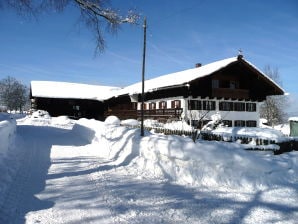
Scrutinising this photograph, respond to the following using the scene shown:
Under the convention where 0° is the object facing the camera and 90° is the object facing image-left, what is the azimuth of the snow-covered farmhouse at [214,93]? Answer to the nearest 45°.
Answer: approximately 315°

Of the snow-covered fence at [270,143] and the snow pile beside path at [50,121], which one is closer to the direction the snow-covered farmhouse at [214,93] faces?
the snow-covered fence

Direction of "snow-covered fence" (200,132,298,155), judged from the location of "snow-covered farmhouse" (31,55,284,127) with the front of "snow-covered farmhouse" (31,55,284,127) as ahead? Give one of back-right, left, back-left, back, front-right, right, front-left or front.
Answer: front-right

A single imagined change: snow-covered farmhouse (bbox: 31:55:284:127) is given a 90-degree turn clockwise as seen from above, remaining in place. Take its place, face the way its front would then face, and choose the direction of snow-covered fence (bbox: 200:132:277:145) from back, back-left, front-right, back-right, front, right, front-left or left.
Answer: front-left

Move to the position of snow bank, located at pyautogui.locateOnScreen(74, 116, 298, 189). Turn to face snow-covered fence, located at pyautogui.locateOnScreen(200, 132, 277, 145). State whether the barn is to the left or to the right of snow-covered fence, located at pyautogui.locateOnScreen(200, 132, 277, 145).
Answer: left

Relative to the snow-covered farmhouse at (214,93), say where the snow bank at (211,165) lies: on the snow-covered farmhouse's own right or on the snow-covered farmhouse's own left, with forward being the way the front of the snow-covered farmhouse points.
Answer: on the snow-covered farmhouse's own right
